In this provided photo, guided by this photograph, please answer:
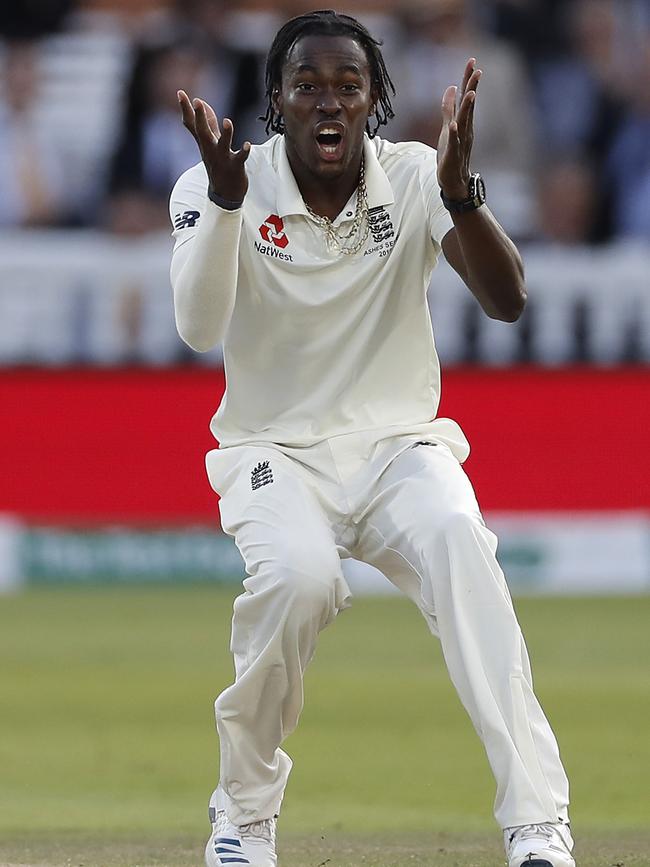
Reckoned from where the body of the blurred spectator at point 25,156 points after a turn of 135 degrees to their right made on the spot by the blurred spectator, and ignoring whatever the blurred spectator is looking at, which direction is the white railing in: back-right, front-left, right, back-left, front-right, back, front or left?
back

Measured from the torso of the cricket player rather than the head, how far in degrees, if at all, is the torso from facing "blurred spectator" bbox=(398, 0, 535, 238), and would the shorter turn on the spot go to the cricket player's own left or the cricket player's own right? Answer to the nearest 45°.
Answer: approximately 180°

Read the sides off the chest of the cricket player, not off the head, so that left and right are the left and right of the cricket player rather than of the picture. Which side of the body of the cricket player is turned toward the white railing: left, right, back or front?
back

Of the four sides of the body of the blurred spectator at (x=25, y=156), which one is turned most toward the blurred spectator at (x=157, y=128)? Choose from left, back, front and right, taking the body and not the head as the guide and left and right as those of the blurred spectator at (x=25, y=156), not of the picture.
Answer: left

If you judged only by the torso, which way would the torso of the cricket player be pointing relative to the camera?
toward the camera

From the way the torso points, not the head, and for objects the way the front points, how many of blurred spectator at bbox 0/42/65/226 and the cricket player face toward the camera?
2

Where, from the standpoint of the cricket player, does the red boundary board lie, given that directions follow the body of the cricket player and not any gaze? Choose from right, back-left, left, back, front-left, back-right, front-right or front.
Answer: back

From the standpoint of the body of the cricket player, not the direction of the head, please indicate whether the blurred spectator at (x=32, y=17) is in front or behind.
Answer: behind

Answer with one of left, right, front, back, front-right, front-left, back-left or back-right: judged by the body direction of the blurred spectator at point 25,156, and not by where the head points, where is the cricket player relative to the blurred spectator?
front

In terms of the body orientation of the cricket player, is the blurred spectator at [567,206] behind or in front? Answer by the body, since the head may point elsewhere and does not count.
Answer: behind

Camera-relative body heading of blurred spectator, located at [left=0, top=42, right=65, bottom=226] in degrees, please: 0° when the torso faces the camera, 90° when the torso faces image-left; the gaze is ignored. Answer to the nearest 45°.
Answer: approximately 0°
